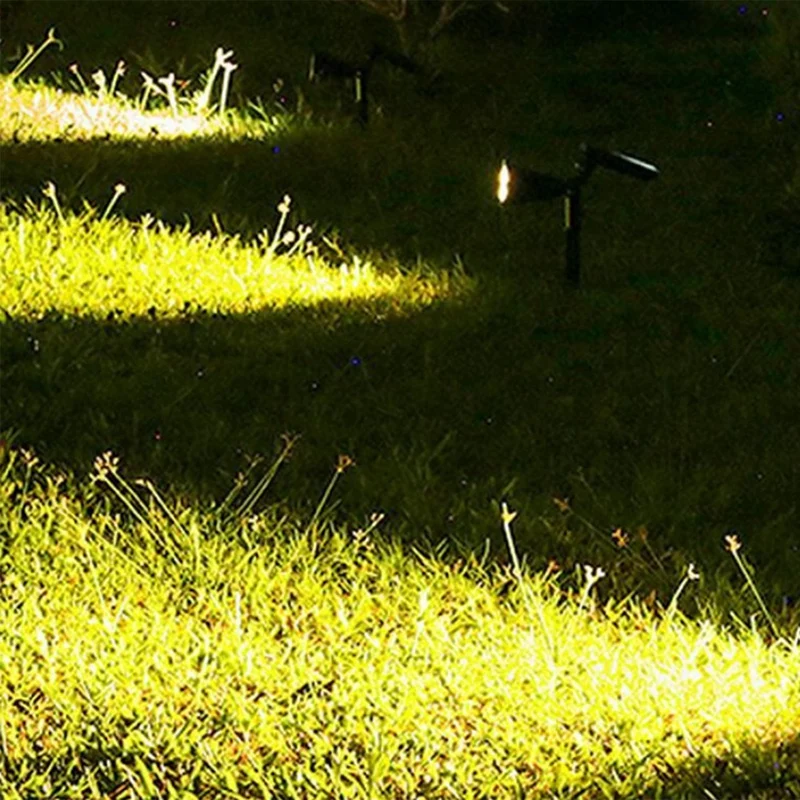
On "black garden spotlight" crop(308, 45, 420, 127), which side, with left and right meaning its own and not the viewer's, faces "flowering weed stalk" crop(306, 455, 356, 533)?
left

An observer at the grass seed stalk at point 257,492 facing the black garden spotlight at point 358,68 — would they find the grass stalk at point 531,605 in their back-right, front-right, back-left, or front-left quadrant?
back-right

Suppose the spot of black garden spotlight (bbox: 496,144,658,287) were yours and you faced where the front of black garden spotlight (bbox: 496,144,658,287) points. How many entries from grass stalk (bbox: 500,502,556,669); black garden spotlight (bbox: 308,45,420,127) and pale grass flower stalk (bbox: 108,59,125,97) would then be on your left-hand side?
1

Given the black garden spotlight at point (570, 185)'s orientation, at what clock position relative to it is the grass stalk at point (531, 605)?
The grass stalk is roughly at 9 o'clock from the black garden spotlight.

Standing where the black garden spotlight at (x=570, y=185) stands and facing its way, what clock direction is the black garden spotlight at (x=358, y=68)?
the black garden spotlight at (x=358, y=68) is roughly at 2 o'clock from the black garden spotlight at (x=570, y=185).

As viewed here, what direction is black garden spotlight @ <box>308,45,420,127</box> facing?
to the viewer's left

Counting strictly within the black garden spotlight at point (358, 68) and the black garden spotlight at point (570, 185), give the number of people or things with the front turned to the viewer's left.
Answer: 2

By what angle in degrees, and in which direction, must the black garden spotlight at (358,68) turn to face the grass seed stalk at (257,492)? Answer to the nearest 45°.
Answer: approximately 90° to its left

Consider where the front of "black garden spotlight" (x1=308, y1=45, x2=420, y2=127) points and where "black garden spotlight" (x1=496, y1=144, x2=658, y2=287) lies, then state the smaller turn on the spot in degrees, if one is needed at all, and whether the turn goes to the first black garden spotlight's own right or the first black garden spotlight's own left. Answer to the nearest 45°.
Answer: approximately 90° to the first black garden spotlight's own left

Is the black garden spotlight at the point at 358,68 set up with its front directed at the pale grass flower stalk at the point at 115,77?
yes

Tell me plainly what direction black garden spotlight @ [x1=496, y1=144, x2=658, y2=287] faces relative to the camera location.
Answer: facing to the left of the viewer
